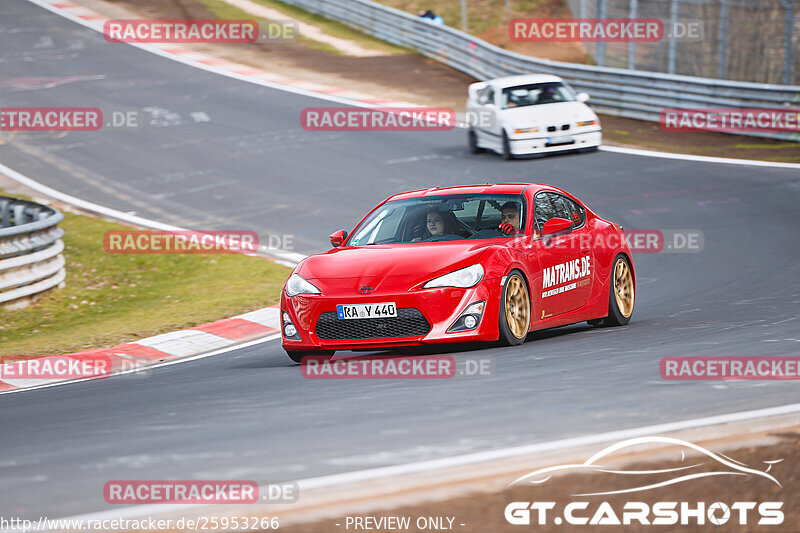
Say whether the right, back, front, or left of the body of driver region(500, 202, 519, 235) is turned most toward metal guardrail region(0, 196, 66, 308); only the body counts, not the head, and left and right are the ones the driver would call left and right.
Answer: right

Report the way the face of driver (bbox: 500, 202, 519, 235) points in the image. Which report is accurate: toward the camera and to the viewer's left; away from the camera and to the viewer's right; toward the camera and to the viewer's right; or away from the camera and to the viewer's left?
toward the camera and to the viewer's left

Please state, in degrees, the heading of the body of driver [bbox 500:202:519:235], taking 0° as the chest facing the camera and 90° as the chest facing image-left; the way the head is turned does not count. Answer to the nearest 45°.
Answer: approximately 45°

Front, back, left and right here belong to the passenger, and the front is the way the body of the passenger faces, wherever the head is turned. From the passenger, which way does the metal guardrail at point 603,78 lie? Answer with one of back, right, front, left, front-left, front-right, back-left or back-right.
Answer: back-right

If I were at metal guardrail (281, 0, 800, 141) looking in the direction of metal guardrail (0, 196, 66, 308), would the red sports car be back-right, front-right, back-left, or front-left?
front-left

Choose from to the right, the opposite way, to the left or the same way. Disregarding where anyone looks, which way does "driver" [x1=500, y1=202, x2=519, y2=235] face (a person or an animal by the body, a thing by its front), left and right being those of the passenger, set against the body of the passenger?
the same way

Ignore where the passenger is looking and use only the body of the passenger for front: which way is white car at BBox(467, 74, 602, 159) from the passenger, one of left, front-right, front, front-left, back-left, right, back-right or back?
back-right

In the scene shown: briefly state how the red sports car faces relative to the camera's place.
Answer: facing the viewer and to the left of the viewer

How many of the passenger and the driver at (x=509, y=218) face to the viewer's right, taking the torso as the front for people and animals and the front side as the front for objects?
0

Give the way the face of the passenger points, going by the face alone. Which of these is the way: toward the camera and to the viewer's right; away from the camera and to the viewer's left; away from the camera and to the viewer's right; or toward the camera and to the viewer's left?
toward the camera and to the viewer's left

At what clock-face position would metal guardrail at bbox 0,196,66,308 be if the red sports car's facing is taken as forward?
The metal guardrail is roughly at 3 o'clock from the red sports car.
